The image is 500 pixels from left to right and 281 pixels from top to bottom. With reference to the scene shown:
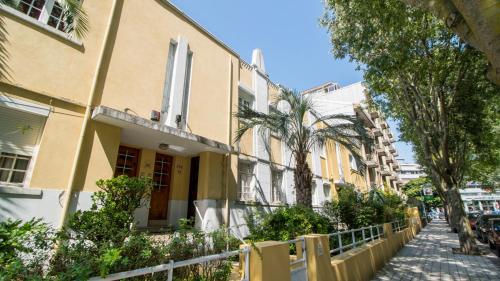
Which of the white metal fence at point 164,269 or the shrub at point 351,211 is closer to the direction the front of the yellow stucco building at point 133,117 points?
the white metal fence

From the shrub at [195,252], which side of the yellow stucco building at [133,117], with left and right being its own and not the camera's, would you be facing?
front

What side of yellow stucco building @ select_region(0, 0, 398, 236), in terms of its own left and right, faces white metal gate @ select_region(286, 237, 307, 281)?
front

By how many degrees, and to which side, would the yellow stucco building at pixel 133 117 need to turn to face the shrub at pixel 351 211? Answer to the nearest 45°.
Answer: approximately 45° to its left

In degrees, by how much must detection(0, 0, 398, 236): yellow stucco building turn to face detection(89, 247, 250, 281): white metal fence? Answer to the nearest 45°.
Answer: approximately 45° to its right

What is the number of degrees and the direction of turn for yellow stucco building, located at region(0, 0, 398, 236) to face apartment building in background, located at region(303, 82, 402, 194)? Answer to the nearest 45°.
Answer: approximately 90° to its left

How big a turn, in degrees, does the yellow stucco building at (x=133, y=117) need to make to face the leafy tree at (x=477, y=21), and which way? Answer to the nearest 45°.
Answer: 0° — it already faces it

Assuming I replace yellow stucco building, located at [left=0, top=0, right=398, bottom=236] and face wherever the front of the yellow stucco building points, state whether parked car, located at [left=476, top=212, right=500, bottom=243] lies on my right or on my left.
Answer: on my left

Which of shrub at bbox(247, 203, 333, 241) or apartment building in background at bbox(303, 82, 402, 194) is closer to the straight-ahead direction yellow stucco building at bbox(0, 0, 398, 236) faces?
the shrub

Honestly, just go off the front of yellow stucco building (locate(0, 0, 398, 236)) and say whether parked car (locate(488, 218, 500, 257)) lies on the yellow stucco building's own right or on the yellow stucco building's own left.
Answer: on the yellow stucco building's own left

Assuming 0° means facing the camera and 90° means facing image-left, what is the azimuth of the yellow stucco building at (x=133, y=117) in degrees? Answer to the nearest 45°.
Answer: approximately 315°
